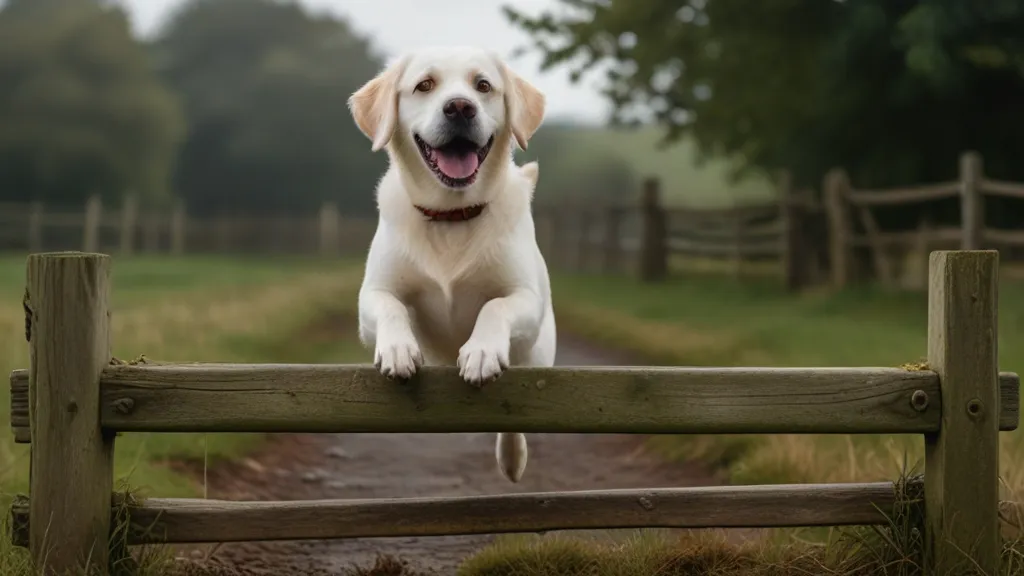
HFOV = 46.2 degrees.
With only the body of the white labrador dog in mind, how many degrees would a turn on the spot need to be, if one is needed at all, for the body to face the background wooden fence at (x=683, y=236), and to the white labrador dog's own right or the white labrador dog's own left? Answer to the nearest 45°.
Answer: approximately 180°

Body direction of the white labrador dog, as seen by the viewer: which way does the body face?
toward the camera

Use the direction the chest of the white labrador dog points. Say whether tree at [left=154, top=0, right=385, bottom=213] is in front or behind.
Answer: behind

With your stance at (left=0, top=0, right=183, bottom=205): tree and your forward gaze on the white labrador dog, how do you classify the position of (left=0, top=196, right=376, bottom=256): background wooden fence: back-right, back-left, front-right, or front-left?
front-left

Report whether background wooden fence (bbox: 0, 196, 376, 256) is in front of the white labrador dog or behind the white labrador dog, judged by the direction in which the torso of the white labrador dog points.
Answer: behind

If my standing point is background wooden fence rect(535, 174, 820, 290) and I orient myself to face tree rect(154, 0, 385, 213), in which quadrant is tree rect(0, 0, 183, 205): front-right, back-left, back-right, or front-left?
front-left

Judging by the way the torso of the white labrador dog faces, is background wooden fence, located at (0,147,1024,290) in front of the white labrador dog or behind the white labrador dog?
behind

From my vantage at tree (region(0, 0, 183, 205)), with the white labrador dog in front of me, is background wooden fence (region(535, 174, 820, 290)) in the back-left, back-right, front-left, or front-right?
front-left

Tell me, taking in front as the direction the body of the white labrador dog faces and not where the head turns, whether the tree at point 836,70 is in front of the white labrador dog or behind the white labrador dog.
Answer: behind

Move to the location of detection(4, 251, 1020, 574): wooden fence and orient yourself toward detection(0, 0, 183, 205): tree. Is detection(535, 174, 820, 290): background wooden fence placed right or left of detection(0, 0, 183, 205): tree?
right

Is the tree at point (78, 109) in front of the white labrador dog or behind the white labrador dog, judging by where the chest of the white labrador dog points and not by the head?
behind
